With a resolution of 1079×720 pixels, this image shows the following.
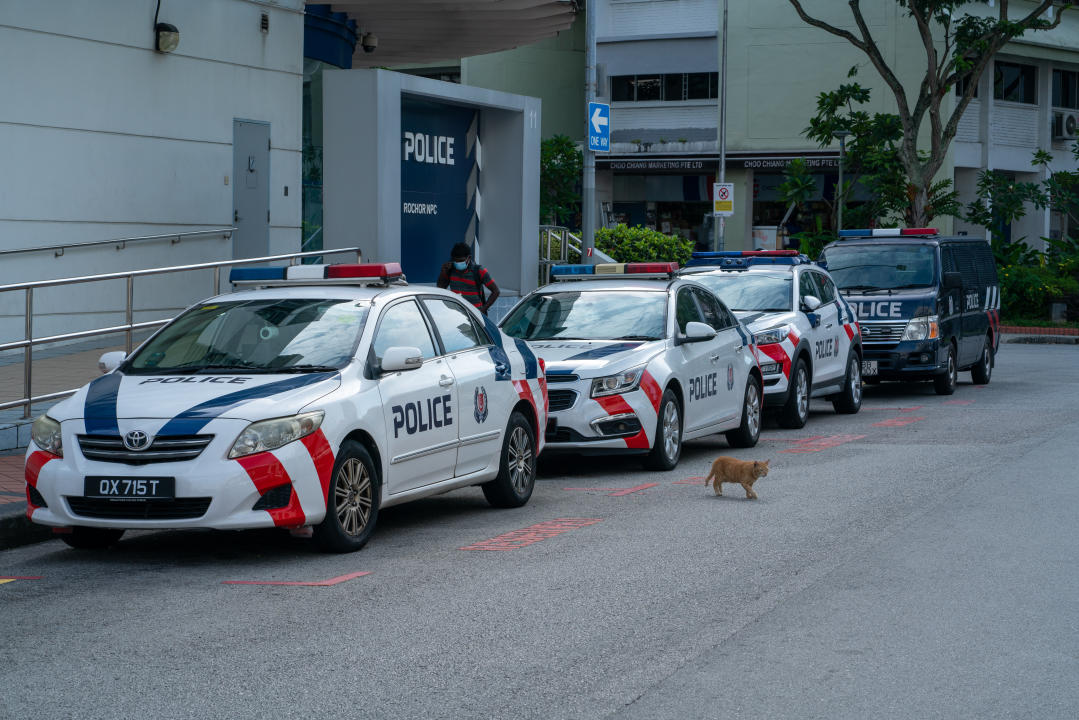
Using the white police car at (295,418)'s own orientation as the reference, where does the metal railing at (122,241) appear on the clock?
The metal railing is roughly at 4 o'clock from the white police car.

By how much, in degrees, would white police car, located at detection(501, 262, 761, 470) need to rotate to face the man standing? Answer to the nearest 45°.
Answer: approximately 90° to its right

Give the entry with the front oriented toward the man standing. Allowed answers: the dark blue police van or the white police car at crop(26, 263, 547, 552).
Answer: the dark blue police van

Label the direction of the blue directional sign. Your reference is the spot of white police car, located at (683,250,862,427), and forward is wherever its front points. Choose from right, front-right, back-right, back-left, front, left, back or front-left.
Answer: right

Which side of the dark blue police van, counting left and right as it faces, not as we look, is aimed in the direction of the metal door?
front

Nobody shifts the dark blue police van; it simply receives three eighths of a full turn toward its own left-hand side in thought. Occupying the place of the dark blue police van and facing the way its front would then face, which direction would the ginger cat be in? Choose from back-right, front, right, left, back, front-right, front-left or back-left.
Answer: right

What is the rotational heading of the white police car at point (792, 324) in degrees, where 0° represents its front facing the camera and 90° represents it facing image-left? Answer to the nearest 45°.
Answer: approximately 45°

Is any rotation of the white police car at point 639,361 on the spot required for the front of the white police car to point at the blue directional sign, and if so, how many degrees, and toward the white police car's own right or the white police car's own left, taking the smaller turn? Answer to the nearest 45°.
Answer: approximately 135° to the white police car's own right

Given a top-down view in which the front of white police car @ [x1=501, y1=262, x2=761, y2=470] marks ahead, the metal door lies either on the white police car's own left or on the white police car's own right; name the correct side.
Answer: on the white police car's own right

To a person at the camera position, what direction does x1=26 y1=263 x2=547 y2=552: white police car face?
facing the viewer and to the left of the viewer

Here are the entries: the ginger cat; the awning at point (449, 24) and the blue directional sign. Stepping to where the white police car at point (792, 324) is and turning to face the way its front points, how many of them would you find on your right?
2

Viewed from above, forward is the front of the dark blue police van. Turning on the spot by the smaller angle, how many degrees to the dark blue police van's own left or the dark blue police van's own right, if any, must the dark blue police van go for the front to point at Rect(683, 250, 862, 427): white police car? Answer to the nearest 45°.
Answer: approximately 45° to the dark blue police van's own left
